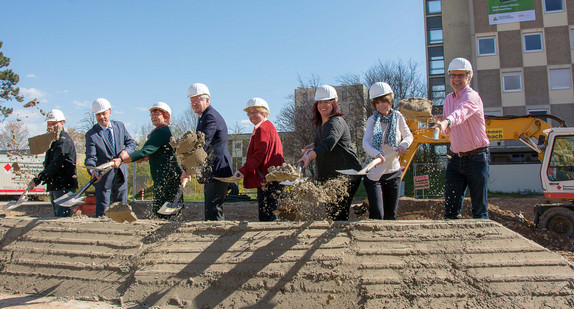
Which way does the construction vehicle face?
to the viewer's left

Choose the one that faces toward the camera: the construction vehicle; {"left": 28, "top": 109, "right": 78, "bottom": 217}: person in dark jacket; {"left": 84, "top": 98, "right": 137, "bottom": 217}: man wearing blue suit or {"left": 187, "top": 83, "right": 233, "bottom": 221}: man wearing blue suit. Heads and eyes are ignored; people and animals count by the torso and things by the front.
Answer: {"left": 84, "top": 98, "right": 137, "bottom": 217}: man wearing blue suit

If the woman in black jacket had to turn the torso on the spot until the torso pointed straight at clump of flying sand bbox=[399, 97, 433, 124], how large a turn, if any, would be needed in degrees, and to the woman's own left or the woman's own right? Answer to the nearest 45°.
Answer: approximately 135° to the woman's own left

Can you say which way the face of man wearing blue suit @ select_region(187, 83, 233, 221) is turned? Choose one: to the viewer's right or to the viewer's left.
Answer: to the viewer's left

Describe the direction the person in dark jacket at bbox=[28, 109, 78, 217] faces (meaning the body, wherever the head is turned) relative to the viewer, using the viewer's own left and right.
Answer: facing to the left of the viewer

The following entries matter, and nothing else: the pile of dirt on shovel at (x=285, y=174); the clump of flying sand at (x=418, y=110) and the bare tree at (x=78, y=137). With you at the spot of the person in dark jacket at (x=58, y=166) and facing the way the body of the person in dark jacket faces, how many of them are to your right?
1

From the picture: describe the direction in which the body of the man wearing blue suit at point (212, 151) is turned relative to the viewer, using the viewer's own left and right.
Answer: facing to the left of the viewer

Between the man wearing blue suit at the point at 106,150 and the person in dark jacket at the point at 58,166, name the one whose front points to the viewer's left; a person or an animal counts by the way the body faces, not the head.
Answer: the person in dark jacket

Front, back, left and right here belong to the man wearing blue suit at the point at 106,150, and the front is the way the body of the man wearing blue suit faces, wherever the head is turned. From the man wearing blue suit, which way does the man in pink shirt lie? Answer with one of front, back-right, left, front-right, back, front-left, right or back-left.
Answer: front-left
